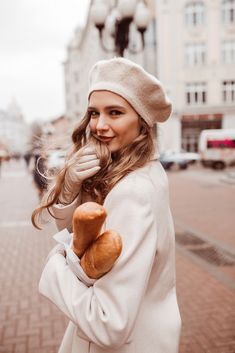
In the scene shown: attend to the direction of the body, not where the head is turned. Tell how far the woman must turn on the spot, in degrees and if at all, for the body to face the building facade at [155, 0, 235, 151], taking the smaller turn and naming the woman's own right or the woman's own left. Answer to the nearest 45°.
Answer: approximately 90° to the woman's own right

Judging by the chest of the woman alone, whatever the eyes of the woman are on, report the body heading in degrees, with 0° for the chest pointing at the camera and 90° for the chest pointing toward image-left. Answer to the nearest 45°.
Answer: approximately 90°

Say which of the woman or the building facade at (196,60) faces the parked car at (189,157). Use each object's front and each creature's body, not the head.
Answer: the building facade

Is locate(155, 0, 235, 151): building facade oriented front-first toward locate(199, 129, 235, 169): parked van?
yes
